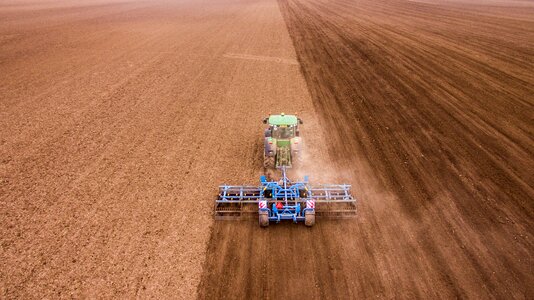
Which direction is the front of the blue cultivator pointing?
away from the camera

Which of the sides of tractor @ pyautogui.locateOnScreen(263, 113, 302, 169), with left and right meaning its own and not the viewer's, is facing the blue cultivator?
back

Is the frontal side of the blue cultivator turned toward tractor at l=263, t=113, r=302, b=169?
yes

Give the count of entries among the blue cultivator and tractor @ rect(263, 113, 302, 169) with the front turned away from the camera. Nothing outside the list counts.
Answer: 2

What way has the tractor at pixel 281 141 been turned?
away from the camera
